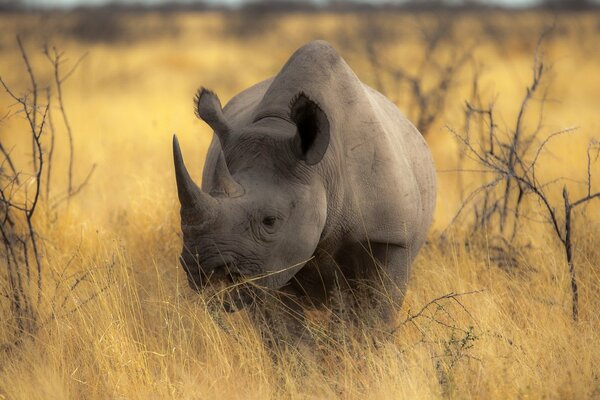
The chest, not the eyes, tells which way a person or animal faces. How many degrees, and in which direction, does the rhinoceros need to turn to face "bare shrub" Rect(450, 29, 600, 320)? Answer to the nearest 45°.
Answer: approximately 180°

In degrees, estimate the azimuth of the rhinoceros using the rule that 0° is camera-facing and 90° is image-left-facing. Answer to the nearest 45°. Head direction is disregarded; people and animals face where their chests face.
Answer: approximately 45°
